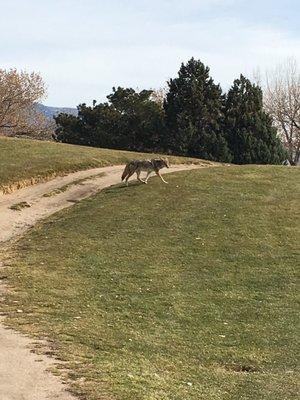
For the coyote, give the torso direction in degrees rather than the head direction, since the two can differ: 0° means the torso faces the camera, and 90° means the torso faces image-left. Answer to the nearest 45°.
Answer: approximately 270°

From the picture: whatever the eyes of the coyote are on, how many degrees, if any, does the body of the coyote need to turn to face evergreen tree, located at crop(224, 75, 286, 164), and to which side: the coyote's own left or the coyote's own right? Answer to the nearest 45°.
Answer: approximately 90° to the coyote's own left

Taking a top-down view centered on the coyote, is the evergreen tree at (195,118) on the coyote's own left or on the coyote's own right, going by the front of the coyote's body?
on the coyote's own left
